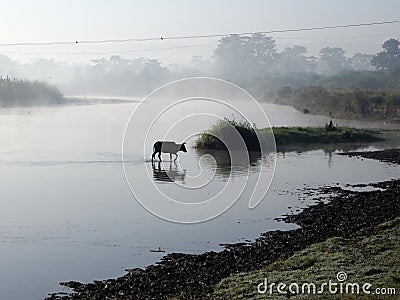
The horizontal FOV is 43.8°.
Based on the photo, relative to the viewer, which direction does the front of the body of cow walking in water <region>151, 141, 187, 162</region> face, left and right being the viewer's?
facing to the right of the viewer
